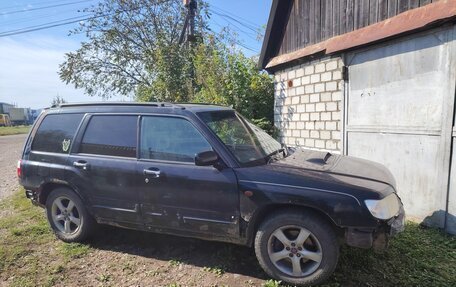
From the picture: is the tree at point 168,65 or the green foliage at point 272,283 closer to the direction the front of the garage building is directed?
the green foliage

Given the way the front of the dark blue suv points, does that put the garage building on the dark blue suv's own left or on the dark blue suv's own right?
on the dark blue suv's own left

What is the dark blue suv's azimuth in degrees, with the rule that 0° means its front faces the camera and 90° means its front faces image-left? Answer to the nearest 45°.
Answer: approximately 315°

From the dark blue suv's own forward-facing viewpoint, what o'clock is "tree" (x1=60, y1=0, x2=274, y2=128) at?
The tree is roughly at 7 o'clock from the dark blue suv.

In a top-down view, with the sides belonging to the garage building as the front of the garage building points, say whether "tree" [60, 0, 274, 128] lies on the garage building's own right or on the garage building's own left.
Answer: on the garage building's own right
